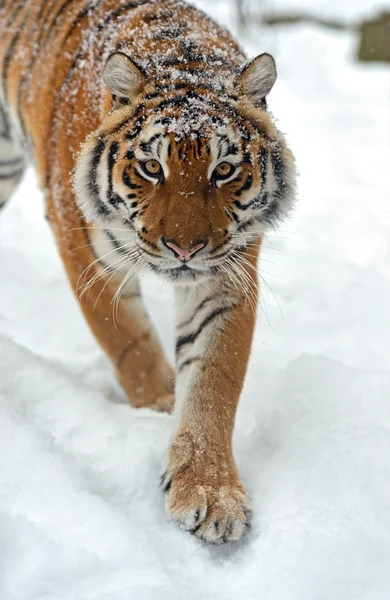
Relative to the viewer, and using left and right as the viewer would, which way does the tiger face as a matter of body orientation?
facing the viewer and to the right of the viewer
